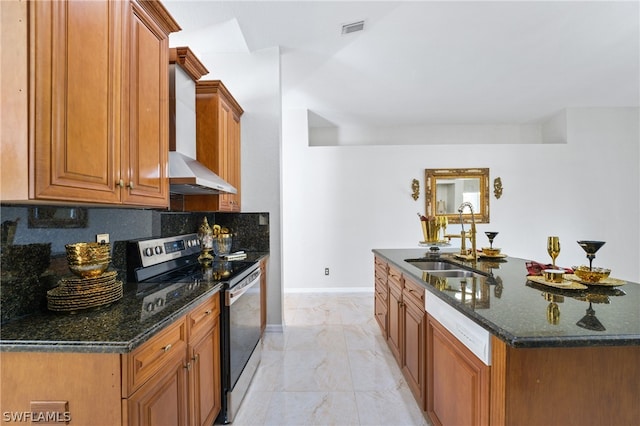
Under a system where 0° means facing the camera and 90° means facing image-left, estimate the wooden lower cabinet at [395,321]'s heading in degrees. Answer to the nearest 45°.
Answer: approximately 90°

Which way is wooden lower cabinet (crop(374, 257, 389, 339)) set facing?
to the viewer's left

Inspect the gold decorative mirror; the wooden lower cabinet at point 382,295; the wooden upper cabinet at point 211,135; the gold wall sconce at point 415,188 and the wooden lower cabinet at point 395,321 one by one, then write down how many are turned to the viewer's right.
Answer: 1

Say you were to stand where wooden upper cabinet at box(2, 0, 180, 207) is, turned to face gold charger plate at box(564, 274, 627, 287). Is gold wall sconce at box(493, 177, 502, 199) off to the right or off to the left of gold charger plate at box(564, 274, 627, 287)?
left

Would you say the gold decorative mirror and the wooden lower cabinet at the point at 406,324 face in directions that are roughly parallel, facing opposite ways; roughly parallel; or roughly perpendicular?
roughly perpendicular

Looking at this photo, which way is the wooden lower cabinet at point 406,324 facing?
to the viewer's left

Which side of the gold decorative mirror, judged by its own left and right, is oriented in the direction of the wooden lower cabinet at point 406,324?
front

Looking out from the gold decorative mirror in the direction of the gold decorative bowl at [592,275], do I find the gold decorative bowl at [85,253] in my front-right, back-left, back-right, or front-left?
front-right

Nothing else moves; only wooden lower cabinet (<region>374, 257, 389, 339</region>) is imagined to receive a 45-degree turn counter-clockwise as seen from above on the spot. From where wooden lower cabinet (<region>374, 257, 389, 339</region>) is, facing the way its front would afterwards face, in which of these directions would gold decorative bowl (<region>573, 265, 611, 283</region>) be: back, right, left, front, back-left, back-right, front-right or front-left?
left

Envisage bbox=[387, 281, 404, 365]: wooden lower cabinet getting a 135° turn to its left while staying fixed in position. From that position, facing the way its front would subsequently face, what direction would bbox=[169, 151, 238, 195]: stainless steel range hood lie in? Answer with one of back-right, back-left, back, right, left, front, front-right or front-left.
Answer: right

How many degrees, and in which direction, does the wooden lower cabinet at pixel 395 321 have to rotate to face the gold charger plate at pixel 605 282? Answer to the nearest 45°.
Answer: approximately 135° to its left

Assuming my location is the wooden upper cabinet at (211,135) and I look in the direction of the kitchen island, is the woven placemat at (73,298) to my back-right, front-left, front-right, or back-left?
front-right

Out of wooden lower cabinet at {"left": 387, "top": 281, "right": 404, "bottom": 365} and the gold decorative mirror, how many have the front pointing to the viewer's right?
0

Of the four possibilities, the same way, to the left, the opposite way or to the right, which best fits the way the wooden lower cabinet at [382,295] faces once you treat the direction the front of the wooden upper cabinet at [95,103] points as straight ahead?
the opposite way

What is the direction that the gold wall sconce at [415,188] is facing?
toward the camera

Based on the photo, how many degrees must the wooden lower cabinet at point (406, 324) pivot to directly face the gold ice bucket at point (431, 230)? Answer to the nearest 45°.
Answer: approximately 90° to its right

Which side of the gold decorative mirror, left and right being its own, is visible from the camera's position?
front

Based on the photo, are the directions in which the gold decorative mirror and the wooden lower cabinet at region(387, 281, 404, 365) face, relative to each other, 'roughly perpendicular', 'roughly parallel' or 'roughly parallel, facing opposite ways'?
roughly perpendicular

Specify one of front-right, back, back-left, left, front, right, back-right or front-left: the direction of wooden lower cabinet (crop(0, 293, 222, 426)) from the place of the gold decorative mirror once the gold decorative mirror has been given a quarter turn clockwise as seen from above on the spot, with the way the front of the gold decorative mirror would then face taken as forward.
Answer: left

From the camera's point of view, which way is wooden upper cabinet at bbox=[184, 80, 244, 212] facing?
to the viewer's right
